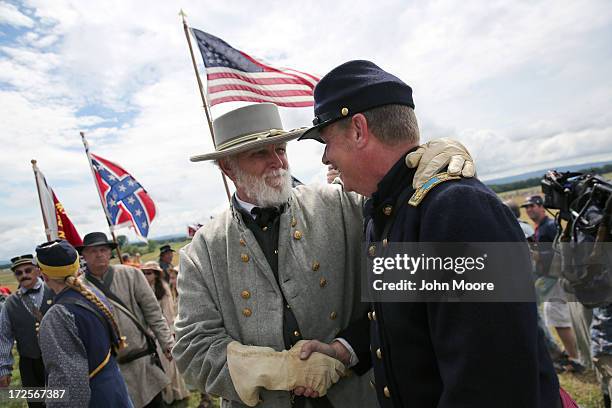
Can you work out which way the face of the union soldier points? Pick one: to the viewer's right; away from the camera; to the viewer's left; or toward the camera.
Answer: to the viewer's left

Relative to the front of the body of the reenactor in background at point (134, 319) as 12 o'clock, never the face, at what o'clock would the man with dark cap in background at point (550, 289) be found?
The man with dark cap in background is roughly at 8 o'clock from the reenactor in background.

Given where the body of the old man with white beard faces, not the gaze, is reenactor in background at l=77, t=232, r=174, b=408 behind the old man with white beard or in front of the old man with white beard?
behind

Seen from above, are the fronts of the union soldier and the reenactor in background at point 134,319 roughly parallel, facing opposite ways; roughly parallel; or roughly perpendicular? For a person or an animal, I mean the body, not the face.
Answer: roughly perpendicular

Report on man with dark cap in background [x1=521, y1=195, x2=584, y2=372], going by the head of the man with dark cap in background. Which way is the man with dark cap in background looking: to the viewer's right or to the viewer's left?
to the viewer's left

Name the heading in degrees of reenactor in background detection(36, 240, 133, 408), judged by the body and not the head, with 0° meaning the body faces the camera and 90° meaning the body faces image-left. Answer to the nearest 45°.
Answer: approximately 135°

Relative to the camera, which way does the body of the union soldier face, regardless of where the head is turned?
to the viewer's left
